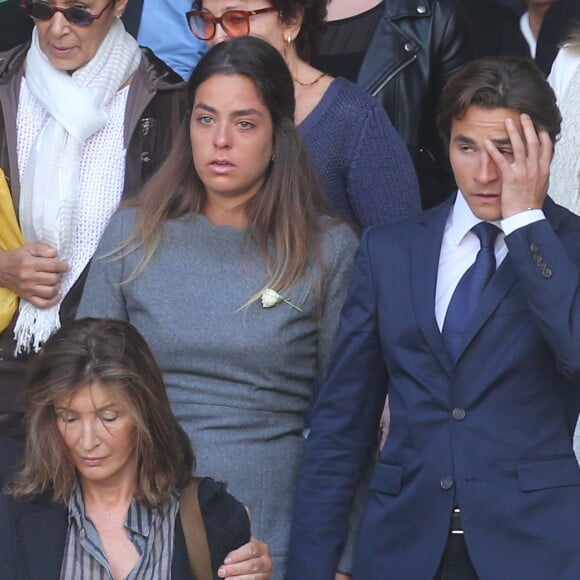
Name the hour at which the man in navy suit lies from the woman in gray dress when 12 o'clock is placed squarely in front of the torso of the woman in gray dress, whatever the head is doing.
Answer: The man in navy suit is roughly at 10 o'clock from the woman in gray dress.

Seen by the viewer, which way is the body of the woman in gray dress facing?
toward the camera

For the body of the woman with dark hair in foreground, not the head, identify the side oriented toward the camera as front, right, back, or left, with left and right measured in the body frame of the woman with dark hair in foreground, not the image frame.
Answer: front

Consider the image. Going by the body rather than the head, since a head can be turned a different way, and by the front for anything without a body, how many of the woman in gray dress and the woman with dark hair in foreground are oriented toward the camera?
2

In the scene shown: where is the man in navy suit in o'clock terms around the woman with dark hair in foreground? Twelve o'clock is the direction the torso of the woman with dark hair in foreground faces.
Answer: The man in navy suit is roughly at 9 o'clock from the woman with dark hair in foreground.
